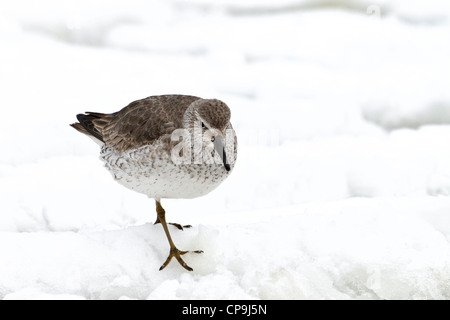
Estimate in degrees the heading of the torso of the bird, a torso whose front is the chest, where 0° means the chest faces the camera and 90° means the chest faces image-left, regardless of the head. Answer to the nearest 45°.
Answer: approximately 315°
